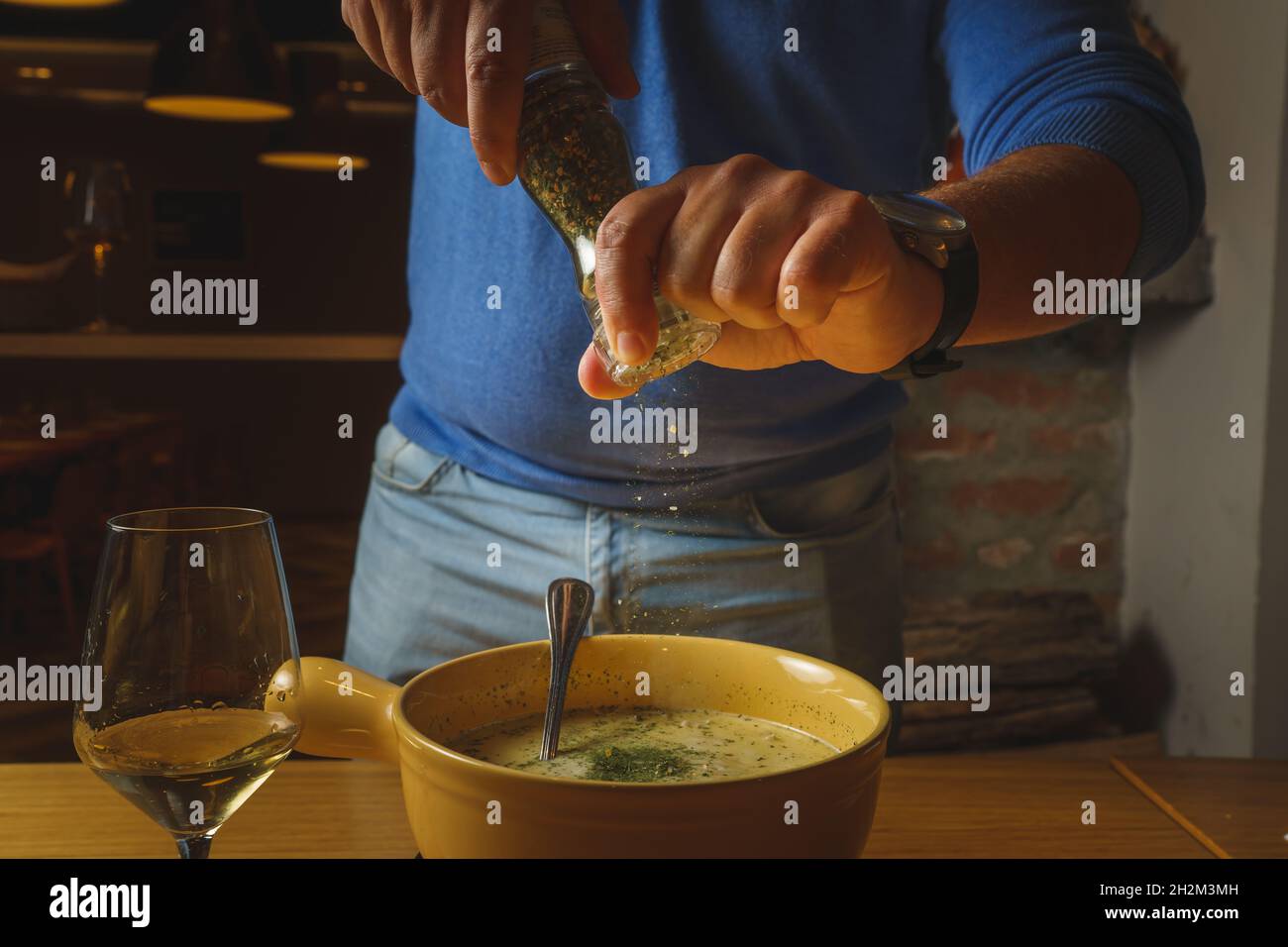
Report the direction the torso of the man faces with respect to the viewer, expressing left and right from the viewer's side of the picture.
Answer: facing the viewer

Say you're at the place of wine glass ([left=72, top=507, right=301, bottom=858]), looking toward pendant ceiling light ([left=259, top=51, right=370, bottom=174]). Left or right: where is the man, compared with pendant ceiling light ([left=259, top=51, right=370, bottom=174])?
right

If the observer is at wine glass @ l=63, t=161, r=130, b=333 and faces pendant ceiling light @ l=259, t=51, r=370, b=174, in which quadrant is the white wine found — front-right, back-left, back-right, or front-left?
back-right
